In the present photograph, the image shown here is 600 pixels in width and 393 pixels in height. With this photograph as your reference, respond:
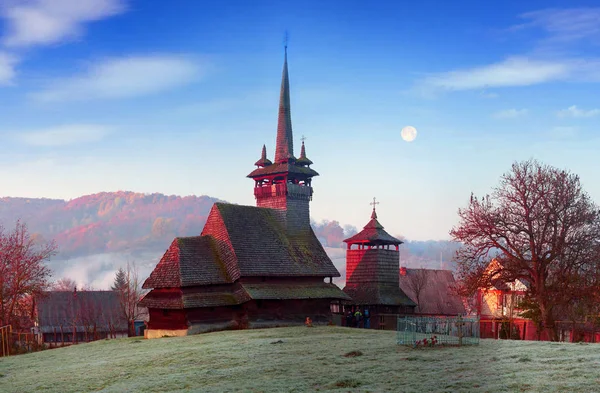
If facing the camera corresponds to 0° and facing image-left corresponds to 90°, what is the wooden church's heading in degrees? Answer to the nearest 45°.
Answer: approximately 225°

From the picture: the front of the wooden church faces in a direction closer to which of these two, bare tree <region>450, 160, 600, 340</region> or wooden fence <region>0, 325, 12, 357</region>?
the bare tree

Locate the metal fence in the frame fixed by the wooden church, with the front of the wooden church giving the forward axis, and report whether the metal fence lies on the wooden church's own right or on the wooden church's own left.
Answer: on the wooden church's own right

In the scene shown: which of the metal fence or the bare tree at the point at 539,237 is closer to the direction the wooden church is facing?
the bare tree
